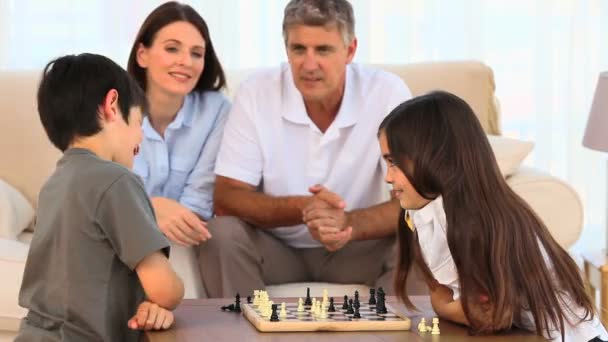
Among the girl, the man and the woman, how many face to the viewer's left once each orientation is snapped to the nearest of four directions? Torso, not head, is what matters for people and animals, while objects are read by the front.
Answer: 1

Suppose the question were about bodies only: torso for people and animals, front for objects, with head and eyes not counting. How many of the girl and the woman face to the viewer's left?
1

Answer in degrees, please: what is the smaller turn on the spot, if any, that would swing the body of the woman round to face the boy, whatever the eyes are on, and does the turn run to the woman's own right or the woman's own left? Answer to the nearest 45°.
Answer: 0° — they already face them

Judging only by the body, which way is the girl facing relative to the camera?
to the viewer's left

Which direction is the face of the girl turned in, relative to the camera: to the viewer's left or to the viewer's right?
to the viewer's left

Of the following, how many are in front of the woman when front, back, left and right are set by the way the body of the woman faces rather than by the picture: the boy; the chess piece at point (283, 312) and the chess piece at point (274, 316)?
3

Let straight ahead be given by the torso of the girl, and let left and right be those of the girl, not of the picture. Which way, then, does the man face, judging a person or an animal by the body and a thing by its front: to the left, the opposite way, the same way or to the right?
to the left

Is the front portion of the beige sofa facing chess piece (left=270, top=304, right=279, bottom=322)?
yes

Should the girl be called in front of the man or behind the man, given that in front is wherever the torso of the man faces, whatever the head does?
in front

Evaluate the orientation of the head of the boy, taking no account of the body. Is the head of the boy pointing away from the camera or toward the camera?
away from the camera
